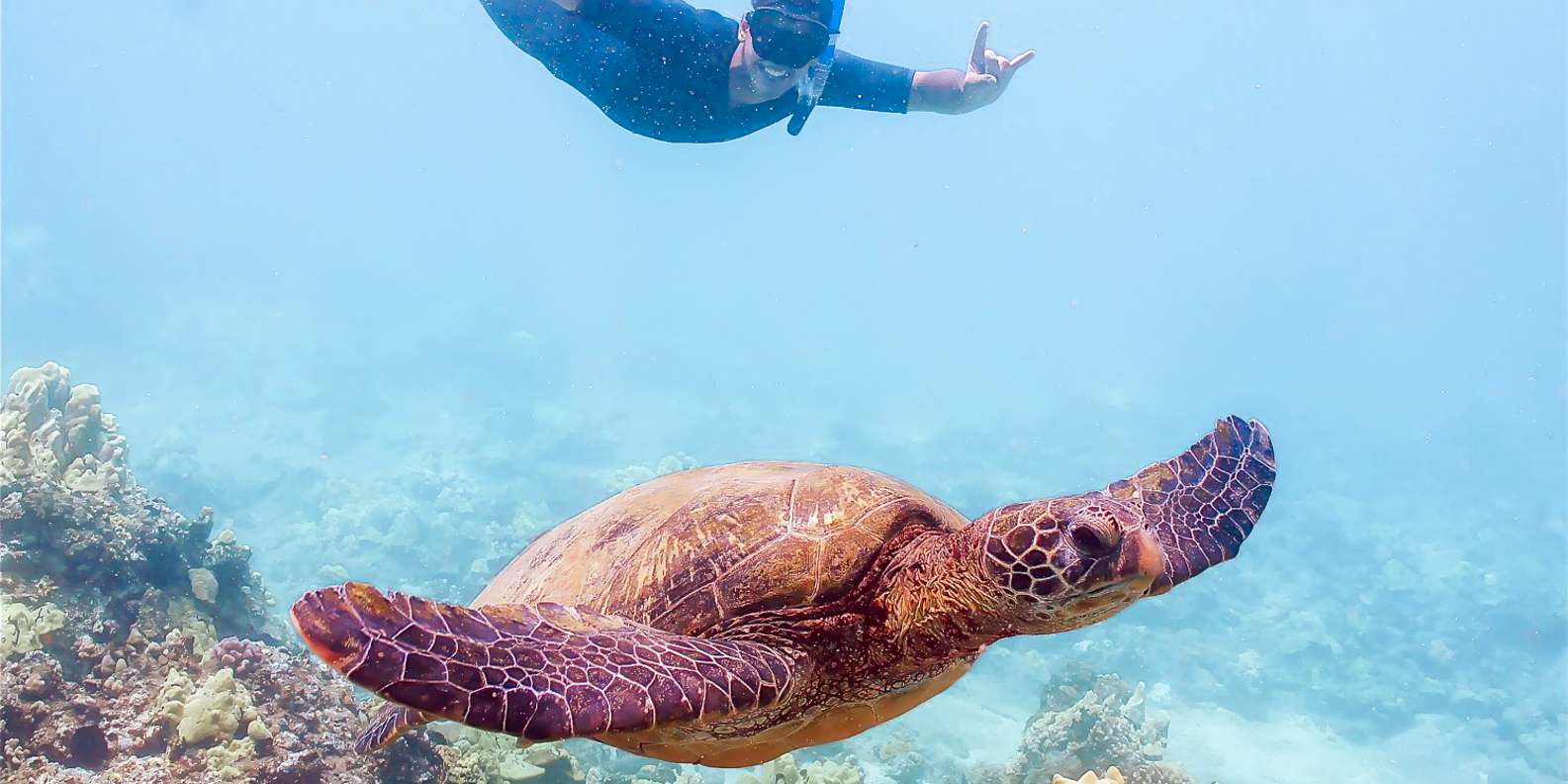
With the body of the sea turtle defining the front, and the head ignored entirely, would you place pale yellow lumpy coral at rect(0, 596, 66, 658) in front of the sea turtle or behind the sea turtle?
behind

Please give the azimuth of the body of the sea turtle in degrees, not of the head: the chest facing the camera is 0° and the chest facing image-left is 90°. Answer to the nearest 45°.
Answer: approximately 315°

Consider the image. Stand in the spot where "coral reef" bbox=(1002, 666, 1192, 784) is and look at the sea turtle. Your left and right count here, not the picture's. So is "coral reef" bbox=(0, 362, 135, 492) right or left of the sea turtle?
right

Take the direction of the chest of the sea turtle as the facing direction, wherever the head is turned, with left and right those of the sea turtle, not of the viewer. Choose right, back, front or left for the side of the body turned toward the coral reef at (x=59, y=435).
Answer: back

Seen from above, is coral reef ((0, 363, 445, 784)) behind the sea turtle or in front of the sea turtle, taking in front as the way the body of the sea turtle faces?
behind
